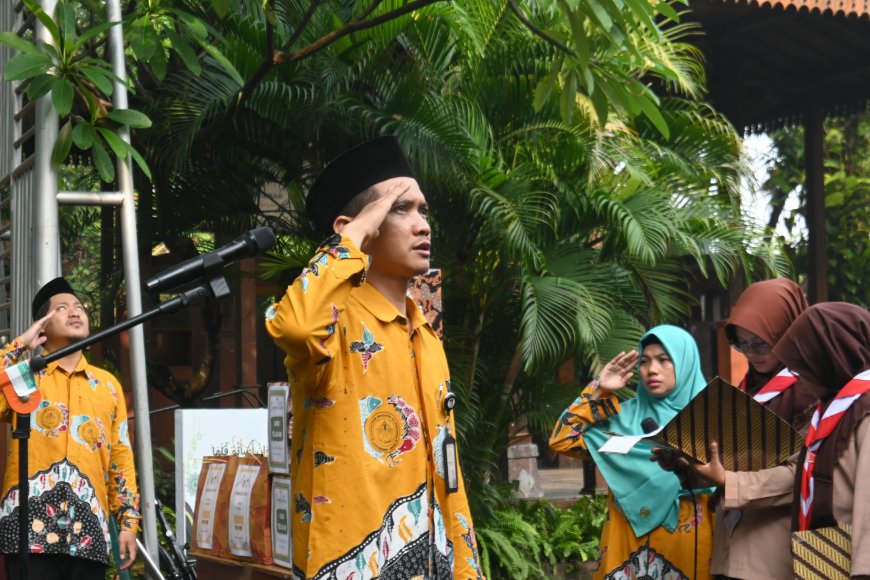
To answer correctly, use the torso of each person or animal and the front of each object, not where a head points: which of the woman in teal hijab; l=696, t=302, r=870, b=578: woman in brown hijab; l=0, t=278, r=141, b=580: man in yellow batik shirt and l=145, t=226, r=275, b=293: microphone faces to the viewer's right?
the microphone

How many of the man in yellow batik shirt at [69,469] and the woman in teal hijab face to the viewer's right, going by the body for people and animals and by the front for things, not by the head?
0

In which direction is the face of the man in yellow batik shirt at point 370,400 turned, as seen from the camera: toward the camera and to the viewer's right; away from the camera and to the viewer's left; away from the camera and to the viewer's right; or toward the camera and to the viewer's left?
toward the camera and to the viewer's right

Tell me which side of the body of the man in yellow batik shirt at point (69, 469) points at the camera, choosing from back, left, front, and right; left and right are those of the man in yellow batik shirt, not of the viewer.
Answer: front

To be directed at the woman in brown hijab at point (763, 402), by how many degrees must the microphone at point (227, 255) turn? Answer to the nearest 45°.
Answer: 0° — it already faces them

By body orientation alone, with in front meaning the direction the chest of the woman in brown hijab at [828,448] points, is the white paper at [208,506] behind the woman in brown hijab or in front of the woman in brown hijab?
in front

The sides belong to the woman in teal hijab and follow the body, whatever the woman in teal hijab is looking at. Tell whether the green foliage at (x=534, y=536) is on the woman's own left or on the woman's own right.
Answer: on the woman's own right

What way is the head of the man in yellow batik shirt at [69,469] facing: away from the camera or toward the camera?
toward the camera

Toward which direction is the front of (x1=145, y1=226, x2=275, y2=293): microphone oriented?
to the viewer's right

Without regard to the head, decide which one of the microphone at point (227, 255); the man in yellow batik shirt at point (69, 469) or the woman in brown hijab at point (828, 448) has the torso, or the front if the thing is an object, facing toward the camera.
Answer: the man in yellow batik shirt

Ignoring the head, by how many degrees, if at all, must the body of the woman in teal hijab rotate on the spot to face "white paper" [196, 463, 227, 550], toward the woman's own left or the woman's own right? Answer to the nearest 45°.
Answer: approximately 45° to the woman's own right

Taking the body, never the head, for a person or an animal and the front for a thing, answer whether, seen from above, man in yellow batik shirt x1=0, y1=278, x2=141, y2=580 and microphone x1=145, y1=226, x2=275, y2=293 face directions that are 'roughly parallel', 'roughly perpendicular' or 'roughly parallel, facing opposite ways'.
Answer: roughly perpendicular

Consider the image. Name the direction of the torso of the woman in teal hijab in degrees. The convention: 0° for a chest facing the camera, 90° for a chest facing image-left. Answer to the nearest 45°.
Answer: approximately 45°
